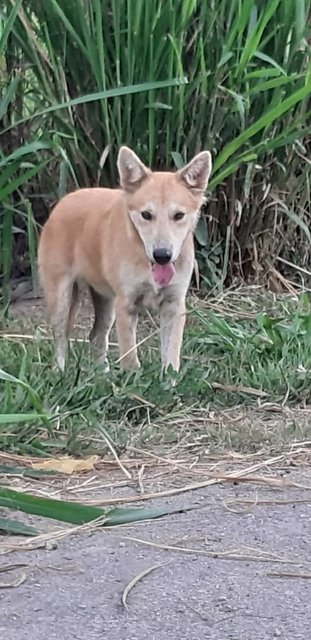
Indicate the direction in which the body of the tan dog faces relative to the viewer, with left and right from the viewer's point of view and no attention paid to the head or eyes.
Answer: facing the viewer and to the right of the viewer

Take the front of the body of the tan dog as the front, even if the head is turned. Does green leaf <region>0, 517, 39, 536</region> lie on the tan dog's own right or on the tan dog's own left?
on the tan dog's own right

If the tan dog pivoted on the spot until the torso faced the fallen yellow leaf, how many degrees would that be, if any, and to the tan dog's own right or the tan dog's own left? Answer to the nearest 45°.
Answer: approximately 45° to the tan dog's own right

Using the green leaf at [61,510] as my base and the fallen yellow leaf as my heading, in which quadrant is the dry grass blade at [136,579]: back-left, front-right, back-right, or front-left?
back-right

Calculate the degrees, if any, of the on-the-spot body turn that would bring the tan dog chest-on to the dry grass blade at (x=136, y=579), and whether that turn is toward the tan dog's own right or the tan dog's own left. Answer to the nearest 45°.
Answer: approximately 45° to the tan dog's own right

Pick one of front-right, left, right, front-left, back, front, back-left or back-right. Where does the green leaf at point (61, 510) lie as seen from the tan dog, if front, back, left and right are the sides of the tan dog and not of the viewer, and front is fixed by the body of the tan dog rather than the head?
front-right
